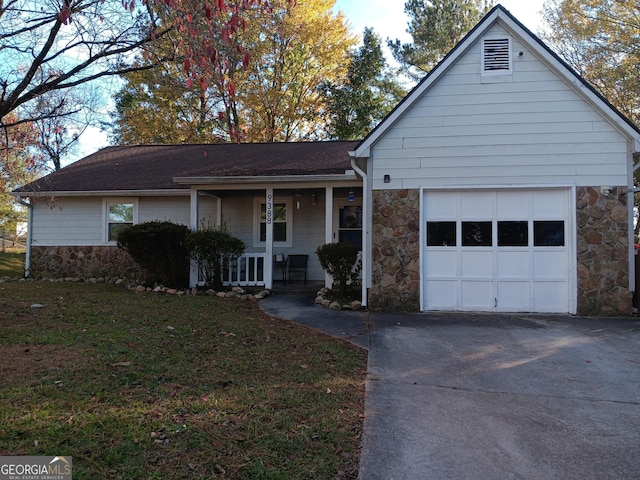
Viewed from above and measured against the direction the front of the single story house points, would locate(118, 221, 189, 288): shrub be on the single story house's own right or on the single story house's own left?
on the single story house's own right

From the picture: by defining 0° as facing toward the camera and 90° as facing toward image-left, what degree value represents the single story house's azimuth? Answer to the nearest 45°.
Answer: approximately 0°

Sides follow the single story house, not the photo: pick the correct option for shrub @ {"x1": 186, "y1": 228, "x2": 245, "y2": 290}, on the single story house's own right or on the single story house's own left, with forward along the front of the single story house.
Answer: on the single story house's own right
